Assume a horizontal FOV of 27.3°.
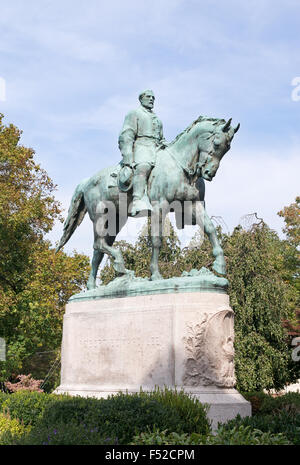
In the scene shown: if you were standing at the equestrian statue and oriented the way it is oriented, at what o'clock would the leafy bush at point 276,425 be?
The leafy bush is roughly at 1 o'clock from the equestrian statue.

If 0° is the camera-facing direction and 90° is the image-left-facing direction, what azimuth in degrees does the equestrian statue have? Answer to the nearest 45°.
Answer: approximately 315°

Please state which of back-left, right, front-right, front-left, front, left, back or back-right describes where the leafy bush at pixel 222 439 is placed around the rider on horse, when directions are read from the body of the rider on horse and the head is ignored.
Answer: front-right

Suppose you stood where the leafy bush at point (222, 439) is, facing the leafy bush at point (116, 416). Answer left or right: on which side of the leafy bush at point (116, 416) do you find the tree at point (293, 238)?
right

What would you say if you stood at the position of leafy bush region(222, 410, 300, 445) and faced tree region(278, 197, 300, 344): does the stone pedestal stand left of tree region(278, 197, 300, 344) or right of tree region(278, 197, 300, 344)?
left

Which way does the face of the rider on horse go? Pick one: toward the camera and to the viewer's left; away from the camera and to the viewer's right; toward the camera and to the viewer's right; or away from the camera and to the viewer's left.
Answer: toward the camera and to the viewer's right
